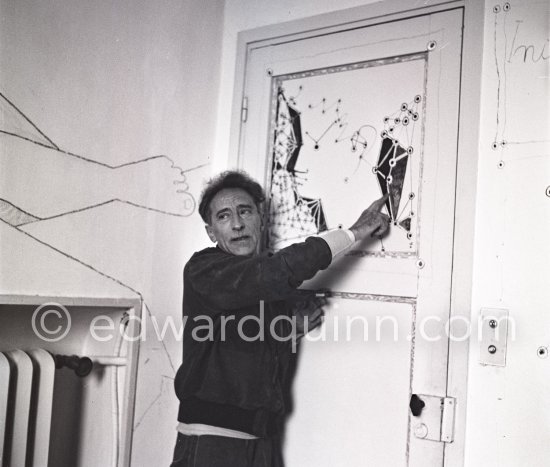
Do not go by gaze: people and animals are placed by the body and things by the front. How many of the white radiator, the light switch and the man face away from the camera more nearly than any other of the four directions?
0

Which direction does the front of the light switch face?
toward the camera

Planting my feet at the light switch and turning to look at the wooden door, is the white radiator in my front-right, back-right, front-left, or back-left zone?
front-left

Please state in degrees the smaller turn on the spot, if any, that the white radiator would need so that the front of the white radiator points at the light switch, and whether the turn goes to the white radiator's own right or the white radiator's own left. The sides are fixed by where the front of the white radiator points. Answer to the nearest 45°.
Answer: approximately 45° to the white radiator's own left

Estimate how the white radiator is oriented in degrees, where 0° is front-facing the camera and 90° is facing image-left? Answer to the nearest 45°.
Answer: approximately 315°
